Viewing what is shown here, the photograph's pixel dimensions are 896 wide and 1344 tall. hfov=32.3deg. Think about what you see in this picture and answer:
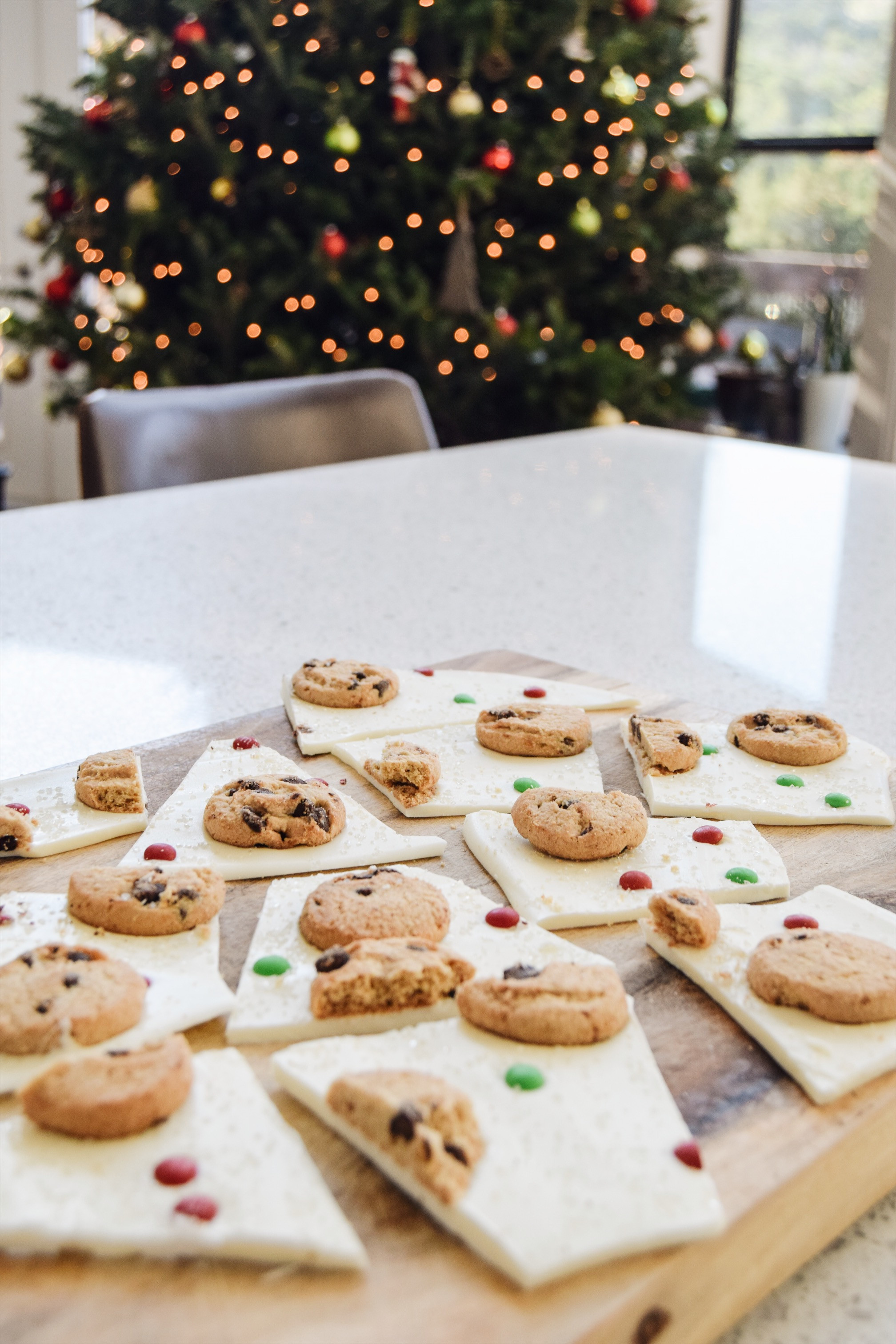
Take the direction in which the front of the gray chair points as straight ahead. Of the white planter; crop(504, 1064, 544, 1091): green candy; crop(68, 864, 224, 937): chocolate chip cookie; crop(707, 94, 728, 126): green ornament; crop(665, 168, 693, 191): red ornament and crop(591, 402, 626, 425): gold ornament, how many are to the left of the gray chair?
4

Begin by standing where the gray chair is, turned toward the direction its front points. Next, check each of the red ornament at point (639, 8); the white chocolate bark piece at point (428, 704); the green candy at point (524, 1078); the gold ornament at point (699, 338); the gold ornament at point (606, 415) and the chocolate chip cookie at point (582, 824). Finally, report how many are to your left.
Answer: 3

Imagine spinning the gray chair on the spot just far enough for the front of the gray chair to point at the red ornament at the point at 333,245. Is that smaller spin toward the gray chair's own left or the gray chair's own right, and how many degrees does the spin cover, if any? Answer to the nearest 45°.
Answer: approximately 135° to the gray chair's own left

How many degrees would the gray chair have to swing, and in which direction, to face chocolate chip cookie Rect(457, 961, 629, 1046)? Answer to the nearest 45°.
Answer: approximately 45° to its right

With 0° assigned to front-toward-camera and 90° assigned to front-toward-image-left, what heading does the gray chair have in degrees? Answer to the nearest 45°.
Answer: approximately 315°

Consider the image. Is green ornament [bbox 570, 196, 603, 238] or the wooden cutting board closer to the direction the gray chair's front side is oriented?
the wooden cutting board

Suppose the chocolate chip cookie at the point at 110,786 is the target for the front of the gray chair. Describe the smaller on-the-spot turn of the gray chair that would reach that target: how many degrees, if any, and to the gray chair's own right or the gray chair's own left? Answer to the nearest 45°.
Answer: approximately 45° to the gray chair's own right

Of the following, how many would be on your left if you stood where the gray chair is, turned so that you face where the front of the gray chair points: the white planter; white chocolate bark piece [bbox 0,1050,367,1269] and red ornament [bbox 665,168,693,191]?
2

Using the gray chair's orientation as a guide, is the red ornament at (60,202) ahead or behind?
behind
